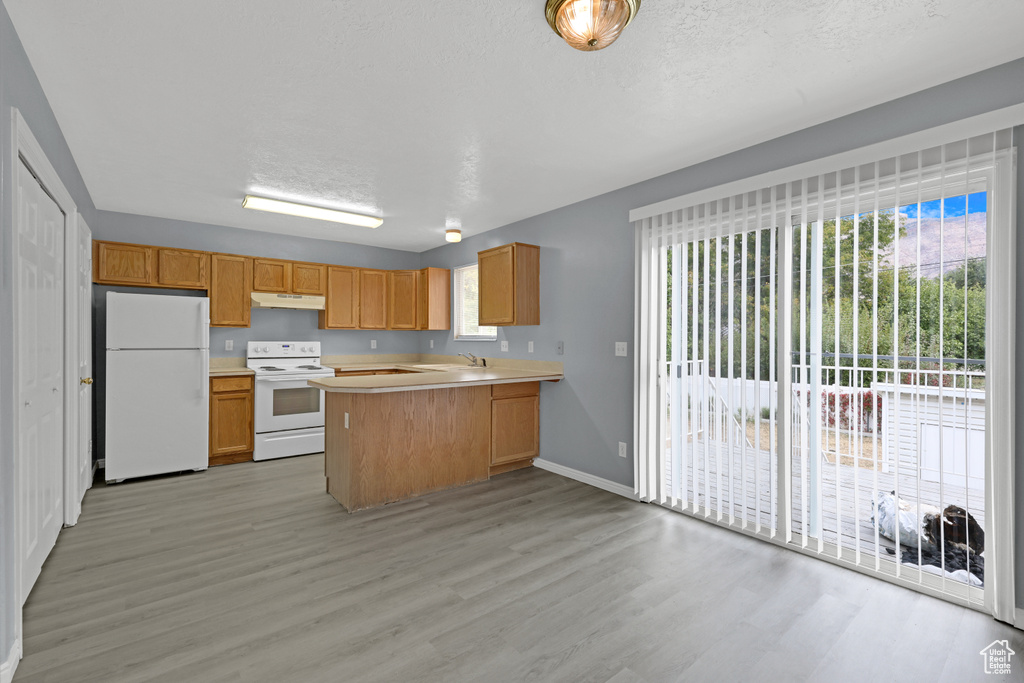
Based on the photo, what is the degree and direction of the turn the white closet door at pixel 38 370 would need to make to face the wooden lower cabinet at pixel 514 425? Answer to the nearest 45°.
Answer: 0° — it already faces it

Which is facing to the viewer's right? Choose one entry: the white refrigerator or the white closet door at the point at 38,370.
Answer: the white closet door

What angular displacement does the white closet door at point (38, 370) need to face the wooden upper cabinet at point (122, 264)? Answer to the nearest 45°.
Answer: approximately 90° to its left

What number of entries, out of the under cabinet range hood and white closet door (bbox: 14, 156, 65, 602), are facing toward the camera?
1

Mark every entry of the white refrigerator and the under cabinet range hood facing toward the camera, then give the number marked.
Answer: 2

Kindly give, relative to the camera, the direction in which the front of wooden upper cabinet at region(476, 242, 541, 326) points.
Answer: facing the viewer and to the left of the viewer

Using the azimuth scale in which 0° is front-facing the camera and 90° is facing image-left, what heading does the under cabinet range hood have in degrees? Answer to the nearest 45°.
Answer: approximately 0°

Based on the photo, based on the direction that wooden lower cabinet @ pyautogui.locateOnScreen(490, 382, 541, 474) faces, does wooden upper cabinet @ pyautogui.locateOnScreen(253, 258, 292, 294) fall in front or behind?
behind
